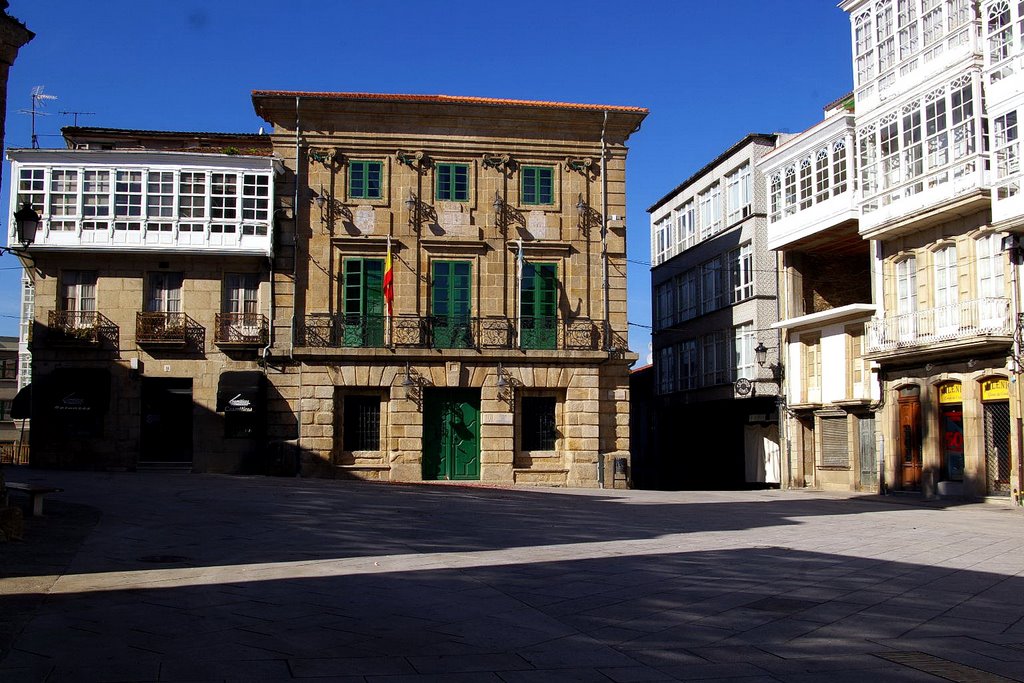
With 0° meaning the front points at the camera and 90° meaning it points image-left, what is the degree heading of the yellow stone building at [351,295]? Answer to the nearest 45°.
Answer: approximately 0°

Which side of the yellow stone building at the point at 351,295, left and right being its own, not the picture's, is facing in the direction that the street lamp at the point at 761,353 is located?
left

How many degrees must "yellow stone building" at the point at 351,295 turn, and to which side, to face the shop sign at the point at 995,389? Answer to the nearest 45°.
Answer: approximately 45° to its left

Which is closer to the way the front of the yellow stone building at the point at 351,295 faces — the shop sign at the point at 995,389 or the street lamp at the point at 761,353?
the shop sign

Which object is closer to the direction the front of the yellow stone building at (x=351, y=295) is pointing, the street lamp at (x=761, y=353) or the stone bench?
the stone bench
